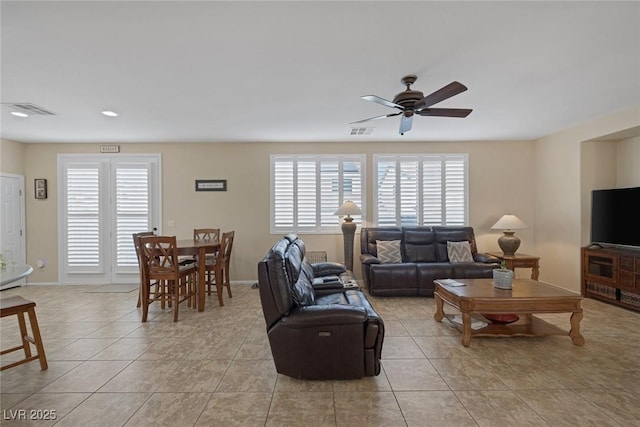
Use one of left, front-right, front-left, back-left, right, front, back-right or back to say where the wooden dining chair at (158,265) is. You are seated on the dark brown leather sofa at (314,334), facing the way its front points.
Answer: back-left

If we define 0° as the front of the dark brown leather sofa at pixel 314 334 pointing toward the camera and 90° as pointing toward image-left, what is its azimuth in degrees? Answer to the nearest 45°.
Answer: approximately 270°

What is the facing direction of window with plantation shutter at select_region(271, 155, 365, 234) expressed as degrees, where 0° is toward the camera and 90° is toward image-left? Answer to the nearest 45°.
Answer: approximately 0°

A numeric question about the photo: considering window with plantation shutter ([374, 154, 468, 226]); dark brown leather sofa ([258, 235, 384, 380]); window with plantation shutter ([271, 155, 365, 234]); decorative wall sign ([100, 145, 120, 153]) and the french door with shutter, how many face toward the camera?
4

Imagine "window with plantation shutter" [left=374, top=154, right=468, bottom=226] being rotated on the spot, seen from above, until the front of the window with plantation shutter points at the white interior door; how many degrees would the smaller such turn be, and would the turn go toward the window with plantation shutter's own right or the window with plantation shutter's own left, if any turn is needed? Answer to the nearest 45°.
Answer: approximately 90° to the window with plantation shutter's own right

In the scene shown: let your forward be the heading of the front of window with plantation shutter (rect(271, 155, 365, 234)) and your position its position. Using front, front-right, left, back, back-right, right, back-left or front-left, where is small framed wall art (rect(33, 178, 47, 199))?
right

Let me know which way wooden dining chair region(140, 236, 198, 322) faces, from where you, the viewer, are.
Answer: facing away from the viewer and to the right of the viewer

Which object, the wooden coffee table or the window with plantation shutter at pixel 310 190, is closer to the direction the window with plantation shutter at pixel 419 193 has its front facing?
the wooden coffee table

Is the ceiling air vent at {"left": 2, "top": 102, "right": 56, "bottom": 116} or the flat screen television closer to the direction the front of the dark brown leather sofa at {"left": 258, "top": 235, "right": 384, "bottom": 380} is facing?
the flat screen television

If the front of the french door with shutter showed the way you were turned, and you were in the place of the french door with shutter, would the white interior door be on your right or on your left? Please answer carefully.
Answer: on your right

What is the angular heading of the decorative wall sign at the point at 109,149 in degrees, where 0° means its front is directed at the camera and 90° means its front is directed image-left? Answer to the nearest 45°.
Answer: approximately 0°

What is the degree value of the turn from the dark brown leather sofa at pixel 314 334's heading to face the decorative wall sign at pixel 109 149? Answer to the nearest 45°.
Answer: approximately 135° to its left

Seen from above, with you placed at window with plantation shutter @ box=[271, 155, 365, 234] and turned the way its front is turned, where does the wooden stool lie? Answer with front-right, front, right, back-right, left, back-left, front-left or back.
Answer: front-right
